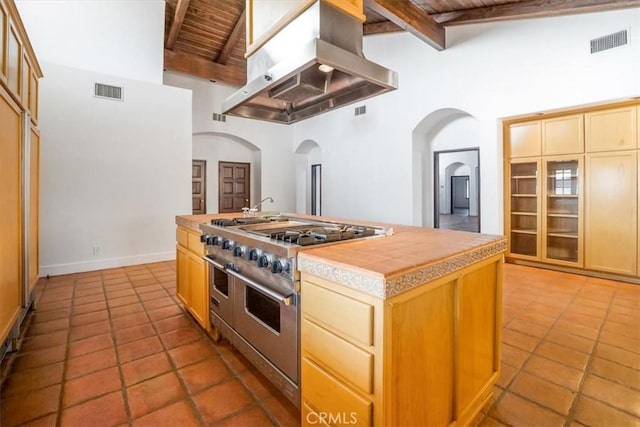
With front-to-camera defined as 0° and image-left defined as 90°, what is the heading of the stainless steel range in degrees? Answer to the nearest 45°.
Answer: approximately 45°

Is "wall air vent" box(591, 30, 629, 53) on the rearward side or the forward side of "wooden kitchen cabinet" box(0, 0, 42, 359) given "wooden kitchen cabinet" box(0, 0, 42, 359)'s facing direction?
on the forward side

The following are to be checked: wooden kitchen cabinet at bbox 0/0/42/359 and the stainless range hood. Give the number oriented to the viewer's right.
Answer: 1

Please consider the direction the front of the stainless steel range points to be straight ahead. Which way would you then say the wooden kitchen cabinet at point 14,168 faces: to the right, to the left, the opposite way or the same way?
the opposite way

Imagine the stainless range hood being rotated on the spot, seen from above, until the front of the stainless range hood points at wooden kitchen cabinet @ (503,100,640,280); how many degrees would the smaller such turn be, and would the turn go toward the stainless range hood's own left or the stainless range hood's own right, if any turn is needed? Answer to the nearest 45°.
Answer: approximately 180°

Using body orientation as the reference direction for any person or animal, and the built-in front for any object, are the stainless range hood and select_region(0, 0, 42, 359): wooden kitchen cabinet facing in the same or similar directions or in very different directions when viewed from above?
very different directions

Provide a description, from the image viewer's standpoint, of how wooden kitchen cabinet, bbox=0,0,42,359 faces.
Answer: facing to the right of the viewer

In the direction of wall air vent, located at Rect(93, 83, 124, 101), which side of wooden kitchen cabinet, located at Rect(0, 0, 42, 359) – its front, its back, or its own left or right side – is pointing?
left

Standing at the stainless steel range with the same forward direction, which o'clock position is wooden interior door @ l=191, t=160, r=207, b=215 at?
The wooden interior door is roughly at 4 o'clock from the stainless steel range.

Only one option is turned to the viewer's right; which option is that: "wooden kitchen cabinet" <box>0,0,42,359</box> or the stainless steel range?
the wooden kitchen cabinet

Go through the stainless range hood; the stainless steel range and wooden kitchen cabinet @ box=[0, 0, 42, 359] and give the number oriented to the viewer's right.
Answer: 1
